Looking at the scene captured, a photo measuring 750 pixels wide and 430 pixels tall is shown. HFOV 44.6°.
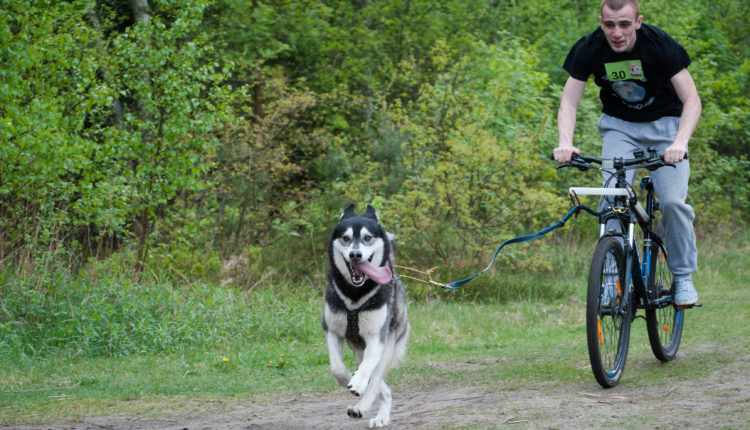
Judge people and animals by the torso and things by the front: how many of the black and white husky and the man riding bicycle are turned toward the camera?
2

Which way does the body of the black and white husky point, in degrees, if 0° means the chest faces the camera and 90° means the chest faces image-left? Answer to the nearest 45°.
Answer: approximately 0°

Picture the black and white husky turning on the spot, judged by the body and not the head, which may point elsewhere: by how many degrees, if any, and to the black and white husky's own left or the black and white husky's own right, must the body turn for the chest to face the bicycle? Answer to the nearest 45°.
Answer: approximately 90° to the black and white husky's own left

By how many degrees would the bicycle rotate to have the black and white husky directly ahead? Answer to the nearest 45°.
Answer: approximately 45° to its right

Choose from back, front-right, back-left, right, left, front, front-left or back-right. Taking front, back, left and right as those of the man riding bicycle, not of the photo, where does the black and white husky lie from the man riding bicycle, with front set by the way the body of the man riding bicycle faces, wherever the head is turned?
front-right
